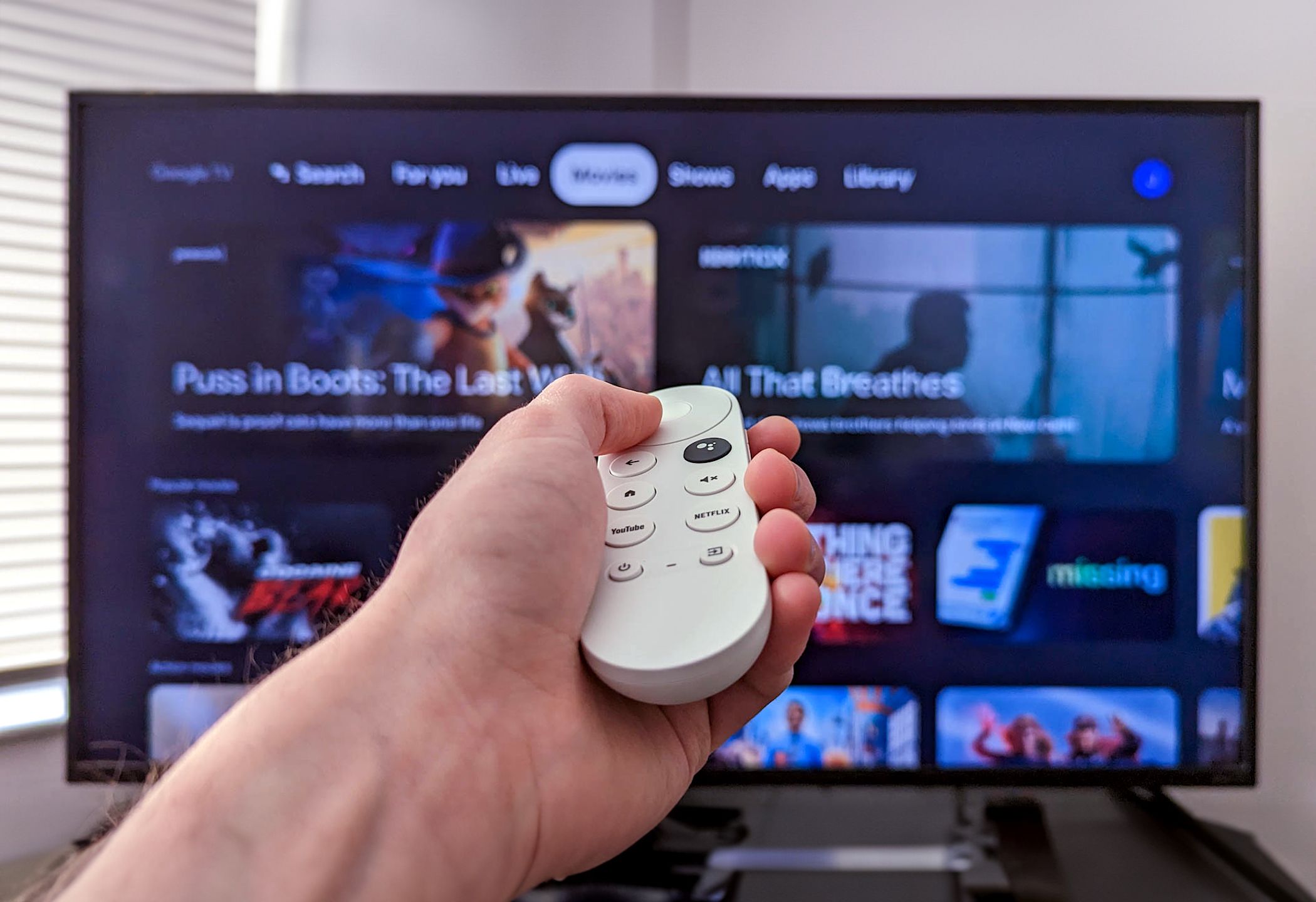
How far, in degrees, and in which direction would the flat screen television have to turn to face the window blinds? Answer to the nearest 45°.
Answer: approximately 90° to its right

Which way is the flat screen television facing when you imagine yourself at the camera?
facing the viewer
